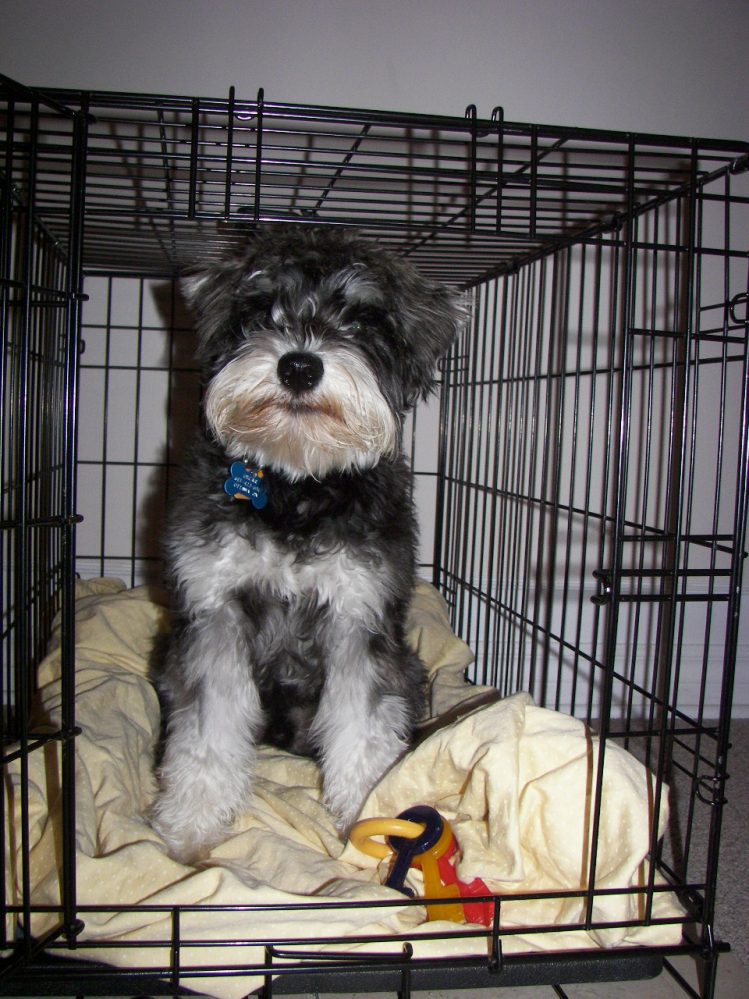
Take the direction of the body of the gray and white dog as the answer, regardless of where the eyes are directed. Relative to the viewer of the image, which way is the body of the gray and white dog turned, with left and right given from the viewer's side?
facing the viewer

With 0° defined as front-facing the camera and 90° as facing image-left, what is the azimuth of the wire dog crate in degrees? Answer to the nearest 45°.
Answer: approximately 0°
